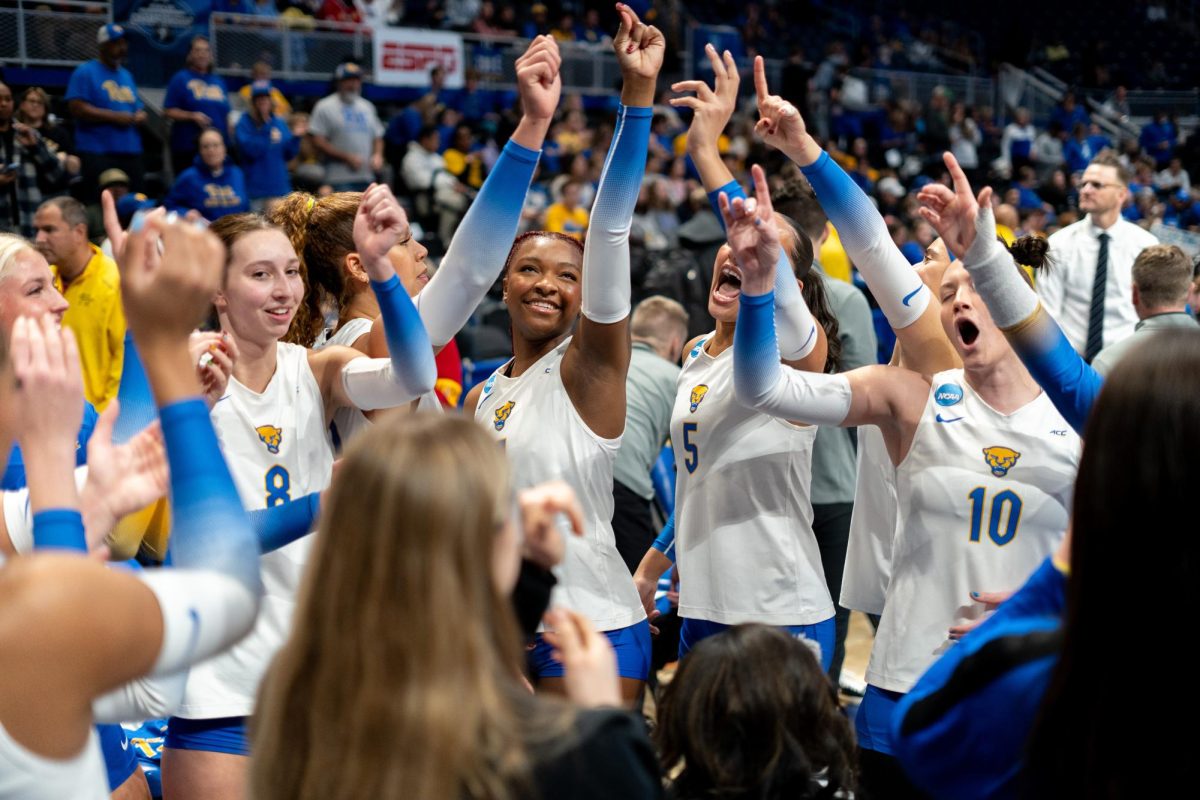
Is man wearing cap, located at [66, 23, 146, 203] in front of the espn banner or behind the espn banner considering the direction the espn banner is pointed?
in front

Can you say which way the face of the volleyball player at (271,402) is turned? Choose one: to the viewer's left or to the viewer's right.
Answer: to the viewer's right

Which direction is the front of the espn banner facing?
toward the camera

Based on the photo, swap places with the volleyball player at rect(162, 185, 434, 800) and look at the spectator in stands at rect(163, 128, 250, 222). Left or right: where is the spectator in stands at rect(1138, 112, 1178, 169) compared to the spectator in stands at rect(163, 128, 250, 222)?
right

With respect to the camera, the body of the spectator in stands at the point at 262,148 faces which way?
toward the camera

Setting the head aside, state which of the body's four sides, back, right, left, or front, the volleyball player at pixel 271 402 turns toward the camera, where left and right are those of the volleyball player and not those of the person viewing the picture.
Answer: front

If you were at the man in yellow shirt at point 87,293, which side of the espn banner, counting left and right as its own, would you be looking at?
front

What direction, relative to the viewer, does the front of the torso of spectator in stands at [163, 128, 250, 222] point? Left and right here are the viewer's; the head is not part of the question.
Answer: facing the viewer

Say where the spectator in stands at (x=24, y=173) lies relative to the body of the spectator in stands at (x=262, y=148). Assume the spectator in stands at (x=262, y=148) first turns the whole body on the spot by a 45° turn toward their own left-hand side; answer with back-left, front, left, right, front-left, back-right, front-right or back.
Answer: right

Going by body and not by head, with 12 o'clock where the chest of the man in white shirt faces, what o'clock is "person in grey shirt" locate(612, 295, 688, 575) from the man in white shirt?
The person in grey shirt is roughly at 1 o'clock from the man in white shirt.
